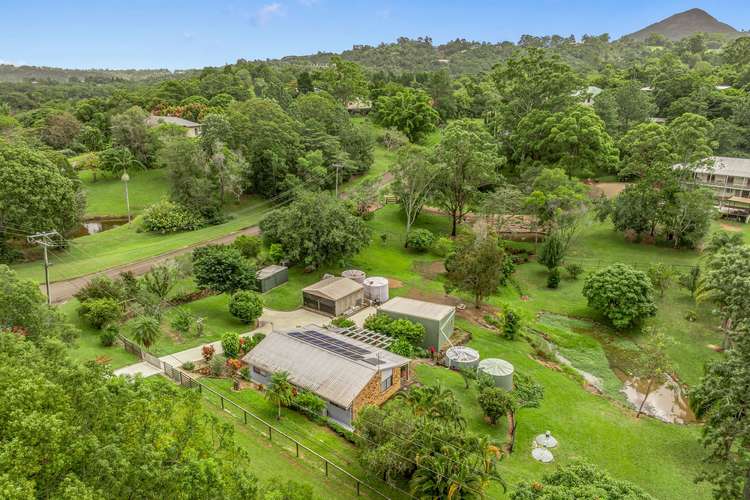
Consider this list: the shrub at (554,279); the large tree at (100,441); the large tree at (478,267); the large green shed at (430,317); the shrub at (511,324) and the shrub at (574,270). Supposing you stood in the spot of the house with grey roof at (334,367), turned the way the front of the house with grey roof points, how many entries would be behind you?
5

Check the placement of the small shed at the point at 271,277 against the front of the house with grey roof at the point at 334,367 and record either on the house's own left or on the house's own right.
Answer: on the house's own right

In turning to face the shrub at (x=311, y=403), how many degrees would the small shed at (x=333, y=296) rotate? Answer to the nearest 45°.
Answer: approximately 45° to its left

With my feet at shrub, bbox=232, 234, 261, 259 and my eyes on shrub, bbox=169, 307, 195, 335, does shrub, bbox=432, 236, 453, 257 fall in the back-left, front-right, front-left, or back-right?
back-left

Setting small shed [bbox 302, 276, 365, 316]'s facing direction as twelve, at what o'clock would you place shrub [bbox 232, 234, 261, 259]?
The shrub is roughly at 3 o'clock from the small shed.

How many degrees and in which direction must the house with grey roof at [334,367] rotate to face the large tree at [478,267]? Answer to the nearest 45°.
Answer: approximately 180°

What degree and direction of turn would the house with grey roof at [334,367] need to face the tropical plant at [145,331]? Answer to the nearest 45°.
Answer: approximately 45° to its right

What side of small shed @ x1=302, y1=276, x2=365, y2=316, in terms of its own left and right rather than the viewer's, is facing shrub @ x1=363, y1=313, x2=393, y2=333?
left

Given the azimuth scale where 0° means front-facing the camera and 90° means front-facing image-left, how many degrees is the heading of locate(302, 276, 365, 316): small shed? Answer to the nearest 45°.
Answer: approximately 45°

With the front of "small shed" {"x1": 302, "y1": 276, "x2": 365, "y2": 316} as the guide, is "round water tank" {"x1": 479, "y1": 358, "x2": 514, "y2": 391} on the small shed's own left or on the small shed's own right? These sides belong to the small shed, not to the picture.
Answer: on the small shed's own left

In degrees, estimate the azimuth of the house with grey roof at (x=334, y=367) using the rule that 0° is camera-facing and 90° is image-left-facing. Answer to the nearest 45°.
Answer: approximately 45°

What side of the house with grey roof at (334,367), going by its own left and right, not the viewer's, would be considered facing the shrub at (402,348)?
back
